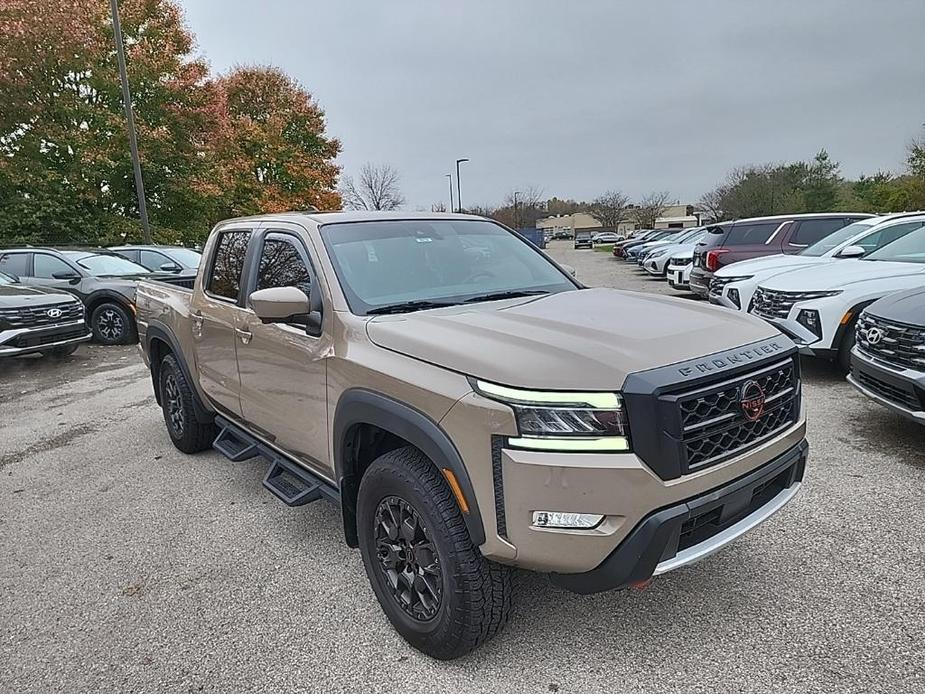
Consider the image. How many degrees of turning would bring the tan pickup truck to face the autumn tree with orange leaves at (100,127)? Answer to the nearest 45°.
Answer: approximately 180°

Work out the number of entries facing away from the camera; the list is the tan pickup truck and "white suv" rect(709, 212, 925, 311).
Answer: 0

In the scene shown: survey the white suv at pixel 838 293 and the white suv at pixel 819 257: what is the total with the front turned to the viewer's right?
0

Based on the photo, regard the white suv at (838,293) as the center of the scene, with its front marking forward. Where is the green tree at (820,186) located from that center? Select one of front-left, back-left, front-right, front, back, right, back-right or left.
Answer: back-right

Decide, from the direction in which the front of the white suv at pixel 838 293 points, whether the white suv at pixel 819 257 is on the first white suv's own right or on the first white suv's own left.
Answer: on the first white suv's own right

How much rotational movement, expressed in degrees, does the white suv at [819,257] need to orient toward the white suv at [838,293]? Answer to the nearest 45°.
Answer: approximately 45° to its left

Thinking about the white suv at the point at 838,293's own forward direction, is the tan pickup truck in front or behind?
in front

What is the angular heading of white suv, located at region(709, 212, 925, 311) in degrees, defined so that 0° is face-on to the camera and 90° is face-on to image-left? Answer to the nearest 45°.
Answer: approximately 45°

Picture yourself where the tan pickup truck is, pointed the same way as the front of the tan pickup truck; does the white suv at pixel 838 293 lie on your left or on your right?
on your left

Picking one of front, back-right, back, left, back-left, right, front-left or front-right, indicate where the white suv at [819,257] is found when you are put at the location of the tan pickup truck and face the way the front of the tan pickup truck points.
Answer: left

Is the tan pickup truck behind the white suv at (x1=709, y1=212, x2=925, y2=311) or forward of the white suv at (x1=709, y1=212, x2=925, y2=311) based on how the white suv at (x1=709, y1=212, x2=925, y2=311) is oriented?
forward

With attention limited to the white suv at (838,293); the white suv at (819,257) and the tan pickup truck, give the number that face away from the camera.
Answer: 0

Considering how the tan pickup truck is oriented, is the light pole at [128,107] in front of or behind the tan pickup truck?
behind

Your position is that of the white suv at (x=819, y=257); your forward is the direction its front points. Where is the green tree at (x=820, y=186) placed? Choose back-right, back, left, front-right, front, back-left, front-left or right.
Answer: back-right

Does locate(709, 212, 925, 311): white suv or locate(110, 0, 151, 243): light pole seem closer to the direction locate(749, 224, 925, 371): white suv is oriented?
the light pole
